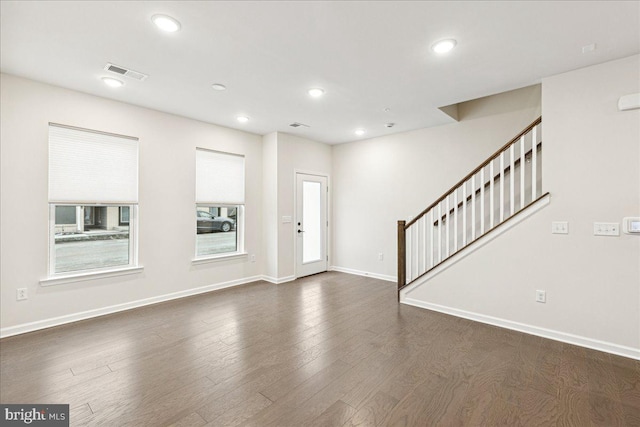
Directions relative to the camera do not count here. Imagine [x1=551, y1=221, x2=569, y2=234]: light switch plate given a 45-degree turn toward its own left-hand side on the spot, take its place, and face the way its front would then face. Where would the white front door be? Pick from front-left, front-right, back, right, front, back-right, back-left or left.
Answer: back-right

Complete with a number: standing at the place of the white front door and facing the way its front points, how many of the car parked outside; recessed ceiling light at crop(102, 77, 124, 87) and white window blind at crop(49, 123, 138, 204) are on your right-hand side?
3

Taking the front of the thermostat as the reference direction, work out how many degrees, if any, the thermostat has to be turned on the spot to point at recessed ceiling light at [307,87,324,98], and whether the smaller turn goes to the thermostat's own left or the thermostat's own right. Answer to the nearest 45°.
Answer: approximately 45° to the thermostat's own right

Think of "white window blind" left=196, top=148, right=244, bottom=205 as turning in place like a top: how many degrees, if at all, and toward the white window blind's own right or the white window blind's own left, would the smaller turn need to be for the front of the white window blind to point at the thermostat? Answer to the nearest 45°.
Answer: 0° — it already faces it

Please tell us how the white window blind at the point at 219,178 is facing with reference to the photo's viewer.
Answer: facing the viewer and to the right of the viewer

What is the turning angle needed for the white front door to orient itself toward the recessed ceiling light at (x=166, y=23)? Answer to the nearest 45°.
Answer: approximately 45° to its right

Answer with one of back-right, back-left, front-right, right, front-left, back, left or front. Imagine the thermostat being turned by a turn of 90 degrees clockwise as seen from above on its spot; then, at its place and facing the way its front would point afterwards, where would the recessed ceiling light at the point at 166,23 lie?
front-left
